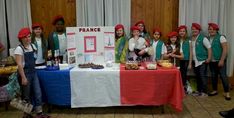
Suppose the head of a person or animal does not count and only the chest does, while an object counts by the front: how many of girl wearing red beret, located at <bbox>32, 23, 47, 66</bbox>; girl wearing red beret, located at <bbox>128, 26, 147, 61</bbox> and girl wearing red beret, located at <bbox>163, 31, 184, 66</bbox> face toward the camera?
3

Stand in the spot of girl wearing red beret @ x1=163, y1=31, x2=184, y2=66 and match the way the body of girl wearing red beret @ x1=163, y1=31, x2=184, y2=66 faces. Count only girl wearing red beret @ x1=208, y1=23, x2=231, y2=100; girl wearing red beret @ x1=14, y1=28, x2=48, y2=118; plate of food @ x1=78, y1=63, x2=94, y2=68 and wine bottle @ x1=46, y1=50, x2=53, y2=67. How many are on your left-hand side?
1

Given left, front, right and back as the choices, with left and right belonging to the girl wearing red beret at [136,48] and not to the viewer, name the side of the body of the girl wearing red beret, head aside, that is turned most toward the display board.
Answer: right

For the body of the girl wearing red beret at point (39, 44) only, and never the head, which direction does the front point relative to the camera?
toward the camera

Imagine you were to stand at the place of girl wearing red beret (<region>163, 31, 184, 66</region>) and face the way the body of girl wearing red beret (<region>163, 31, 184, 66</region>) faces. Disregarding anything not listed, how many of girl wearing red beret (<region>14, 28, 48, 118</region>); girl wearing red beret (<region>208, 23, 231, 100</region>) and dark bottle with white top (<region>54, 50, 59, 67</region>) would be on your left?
1

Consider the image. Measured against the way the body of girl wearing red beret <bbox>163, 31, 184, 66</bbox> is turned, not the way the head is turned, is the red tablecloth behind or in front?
in front

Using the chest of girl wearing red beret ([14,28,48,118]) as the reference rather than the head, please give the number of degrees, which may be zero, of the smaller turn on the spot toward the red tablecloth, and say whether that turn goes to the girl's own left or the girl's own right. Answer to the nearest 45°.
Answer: approximately 45° to the girl's own left

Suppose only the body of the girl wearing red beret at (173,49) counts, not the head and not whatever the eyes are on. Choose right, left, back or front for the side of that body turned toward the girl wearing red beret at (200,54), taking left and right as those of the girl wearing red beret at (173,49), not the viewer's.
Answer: left

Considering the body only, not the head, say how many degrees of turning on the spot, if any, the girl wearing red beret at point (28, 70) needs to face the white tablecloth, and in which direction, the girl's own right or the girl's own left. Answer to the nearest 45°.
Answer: approximately 45° to the girl's own left

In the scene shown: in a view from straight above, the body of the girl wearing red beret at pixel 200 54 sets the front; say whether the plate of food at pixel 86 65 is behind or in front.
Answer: in front

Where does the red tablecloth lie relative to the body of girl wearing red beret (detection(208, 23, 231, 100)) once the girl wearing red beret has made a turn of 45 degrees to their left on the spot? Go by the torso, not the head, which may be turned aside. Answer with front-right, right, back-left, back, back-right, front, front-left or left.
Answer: front-right

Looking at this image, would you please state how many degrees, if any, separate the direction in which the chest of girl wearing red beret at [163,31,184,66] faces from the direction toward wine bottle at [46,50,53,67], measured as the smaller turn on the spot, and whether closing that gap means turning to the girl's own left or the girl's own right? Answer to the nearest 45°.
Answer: approximately 45° to the girl's own right

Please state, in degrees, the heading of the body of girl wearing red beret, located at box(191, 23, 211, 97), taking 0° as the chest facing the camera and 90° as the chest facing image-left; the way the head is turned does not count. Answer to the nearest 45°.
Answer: approximately 45°

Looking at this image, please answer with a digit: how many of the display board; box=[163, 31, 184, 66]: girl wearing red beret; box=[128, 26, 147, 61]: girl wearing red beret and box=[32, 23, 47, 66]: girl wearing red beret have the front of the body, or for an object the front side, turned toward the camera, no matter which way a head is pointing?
4
